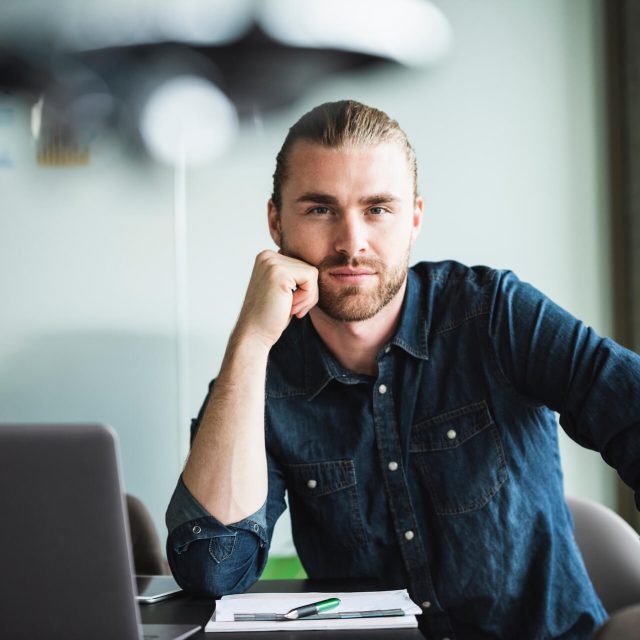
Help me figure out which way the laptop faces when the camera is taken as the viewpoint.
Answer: facing away from the viewer and to the right of the viewer

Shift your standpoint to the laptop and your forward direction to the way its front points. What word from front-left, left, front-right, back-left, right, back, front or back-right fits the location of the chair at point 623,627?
front-right

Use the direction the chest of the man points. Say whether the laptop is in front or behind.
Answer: in front

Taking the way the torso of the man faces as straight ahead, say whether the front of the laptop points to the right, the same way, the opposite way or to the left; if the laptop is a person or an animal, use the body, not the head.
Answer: the opposite way

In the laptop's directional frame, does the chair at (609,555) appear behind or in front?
in front

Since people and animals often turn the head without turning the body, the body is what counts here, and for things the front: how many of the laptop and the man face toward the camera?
1

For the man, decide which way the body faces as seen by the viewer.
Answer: toward the camera
